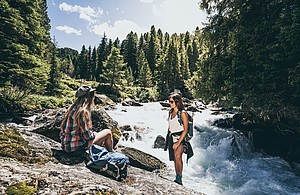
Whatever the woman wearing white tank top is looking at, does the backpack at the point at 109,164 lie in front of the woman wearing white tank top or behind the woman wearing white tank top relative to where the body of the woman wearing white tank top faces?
in front

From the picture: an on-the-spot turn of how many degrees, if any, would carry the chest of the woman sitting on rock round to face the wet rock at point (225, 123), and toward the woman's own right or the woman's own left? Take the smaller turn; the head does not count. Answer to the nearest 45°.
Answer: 0° — they already face it

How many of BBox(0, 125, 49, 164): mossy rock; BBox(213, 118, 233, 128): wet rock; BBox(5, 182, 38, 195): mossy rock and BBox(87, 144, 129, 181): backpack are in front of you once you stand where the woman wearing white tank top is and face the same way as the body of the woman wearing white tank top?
3

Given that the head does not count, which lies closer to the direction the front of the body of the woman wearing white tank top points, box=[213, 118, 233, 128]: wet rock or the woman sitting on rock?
the woman sitting on rock

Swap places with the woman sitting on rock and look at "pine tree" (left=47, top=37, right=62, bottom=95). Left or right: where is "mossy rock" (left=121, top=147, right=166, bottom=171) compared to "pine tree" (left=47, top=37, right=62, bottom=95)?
right

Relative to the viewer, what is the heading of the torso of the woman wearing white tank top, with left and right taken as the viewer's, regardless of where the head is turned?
facing the viewer and to the left of the viewer

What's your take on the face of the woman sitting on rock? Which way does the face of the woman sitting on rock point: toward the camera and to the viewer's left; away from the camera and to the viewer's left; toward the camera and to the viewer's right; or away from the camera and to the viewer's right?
away from the camera and to the viewer's right

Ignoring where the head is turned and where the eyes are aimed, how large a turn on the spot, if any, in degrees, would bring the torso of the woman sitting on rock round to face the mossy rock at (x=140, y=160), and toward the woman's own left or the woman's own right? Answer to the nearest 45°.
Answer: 0° — they already face it

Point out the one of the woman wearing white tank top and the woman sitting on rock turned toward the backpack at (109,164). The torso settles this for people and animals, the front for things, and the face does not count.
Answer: the woman wearing white tank top

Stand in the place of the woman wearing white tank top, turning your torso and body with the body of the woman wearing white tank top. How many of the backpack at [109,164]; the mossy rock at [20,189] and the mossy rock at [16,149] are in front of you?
3

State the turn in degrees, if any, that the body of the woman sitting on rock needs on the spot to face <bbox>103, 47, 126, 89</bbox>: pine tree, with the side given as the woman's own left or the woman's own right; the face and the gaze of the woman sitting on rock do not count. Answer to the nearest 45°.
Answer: approximately 45° to the woman's own left

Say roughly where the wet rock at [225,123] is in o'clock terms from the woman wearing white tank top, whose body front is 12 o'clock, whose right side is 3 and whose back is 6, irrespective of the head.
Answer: The wet rock is roughly at 5 o'clock from the woman wearing white tank top.

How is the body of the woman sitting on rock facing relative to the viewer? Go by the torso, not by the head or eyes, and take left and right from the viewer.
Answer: facing away from the viewer and to the right of the viewer

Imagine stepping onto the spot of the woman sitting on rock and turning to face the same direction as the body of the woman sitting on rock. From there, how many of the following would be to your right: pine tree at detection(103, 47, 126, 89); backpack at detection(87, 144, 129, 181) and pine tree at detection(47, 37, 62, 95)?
1

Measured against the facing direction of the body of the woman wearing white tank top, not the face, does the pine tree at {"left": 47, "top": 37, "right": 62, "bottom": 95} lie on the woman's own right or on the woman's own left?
on the woman's own right
